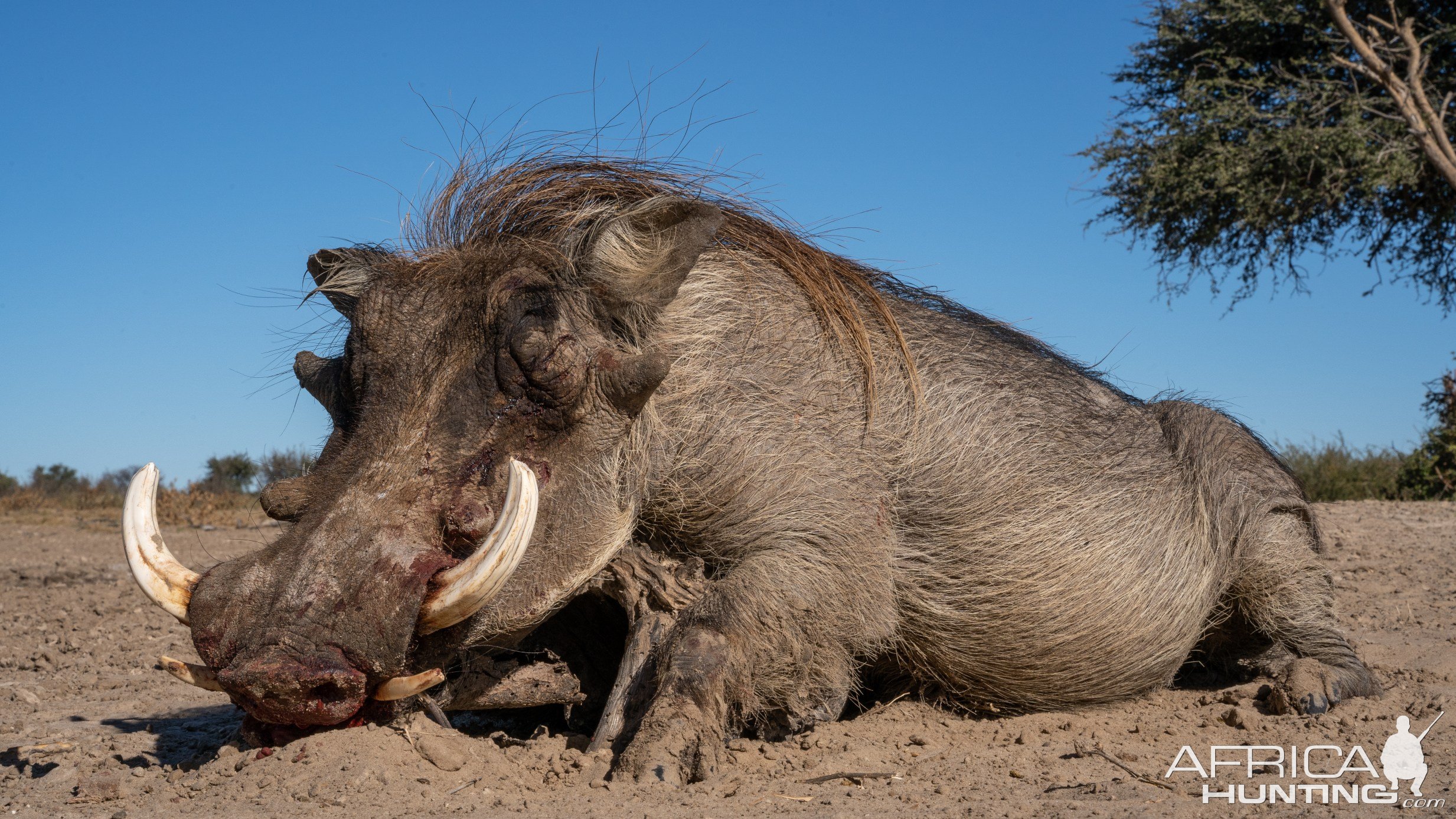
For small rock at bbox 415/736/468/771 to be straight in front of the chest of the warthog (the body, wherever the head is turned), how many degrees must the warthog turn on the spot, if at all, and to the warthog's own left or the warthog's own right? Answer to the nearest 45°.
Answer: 0° — it already faces it

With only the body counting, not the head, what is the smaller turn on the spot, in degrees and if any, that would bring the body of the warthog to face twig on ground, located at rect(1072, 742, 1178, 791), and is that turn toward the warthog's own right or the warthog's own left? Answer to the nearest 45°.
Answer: approximately 135° to the warthog's own left

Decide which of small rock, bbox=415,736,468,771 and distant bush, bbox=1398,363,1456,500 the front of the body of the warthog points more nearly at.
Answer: the small rock

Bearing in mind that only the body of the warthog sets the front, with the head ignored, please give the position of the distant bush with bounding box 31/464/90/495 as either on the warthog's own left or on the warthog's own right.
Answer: on the warthog's own right

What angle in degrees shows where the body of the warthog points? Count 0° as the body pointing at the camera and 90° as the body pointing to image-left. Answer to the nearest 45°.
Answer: approximately 45°

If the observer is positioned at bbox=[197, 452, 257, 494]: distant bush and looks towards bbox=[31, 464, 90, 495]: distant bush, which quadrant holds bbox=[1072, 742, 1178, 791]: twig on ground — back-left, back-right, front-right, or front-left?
back-left

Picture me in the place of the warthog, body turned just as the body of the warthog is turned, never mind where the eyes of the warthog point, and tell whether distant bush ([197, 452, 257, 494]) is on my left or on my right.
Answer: on my right

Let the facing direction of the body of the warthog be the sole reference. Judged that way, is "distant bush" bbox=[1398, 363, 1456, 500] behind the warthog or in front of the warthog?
behind

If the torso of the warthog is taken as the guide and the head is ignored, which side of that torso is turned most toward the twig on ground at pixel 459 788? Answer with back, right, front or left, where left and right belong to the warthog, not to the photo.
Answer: front
